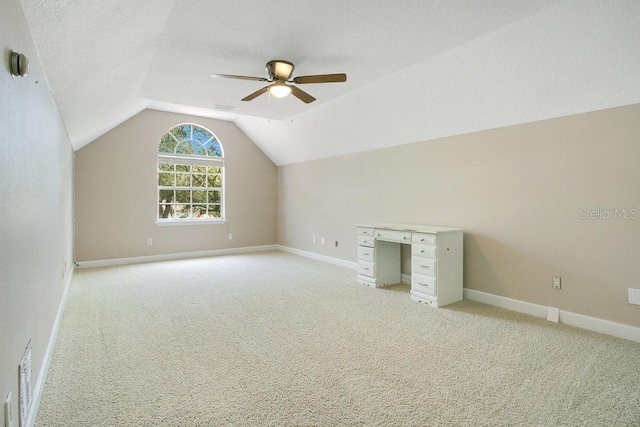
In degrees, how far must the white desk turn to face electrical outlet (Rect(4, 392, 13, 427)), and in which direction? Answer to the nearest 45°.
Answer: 0° — it already faces it

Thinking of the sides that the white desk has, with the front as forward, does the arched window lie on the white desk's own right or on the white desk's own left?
on the white desk's own right

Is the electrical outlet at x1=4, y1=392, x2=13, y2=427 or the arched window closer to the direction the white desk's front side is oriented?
the electrical outlet

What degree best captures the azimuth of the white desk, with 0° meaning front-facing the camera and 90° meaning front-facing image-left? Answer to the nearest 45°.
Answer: approximately 45°
